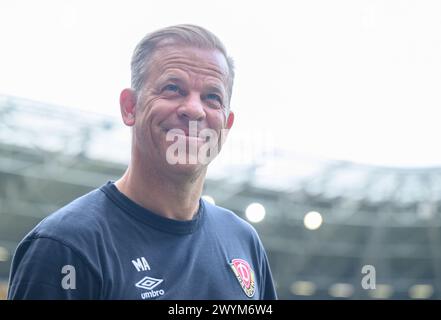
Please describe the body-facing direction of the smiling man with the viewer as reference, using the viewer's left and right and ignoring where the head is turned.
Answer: facing the viewer and to the right of the viewer

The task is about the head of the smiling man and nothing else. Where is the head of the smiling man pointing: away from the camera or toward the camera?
toward the camera
